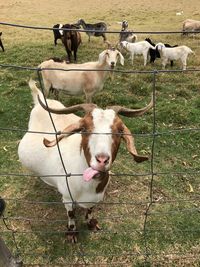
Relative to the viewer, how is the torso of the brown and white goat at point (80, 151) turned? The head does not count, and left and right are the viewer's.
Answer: facing the viewer and to the right of the viewer

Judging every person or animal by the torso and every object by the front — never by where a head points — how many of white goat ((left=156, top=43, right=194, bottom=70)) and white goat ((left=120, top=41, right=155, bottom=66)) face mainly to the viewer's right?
0

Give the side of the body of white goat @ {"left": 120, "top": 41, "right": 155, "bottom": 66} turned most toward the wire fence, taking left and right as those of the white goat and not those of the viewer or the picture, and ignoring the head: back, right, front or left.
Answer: left

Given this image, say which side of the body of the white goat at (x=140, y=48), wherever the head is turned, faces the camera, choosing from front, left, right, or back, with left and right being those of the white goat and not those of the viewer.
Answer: left

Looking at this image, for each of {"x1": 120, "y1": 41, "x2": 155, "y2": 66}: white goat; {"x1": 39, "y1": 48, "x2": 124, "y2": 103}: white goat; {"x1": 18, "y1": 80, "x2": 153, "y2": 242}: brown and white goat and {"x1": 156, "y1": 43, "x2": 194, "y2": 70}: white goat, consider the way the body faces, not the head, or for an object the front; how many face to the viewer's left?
2

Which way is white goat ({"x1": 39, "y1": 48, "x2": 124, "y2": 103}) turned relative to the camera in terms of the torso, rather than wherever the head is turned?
to the viewer's right

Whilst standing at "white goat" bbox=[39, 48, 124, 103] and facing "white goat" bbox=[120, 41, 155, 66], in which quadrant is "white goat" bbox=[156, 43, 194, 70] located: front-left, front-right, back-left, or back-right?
front-right

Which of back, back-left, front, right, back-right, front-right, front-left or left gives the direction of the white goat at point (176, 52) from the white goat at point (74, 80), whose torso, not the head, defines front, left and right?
front-left

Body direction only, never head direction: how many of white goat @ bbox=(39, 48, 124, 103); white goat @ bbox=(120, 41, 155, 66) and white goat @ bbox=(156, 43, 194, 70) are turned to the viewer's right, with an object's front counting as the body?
1

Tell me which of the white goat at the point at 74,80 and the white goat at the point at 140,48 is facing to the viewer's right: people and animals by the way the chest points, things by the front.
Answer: the white goat at the point at 74,80

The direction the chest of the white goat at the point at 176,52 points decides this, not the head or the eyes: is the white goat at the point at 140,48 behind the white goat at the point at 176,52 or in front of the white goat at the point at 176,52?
in front

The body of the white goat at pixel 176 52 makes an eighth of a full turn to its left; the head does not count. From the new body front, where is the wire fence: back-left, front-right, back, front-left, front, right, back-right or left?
front-left

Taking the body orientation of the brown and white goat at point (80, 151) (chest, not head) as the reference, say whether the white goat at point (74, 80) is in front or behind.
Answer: behind

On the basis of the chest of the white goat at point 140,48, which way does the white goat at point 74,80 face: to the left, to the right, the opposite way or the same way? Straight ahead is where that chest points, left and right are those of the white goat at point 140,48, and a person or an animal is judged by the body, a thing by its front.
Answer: the opposite way

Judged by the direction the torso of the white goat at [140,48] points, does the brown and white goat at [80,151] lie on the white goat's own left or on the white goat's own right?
on the white goat's own left

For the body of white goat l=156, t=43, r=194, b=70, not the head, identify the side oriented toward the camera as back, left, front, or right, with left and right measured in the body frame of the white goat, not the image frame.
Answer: left
